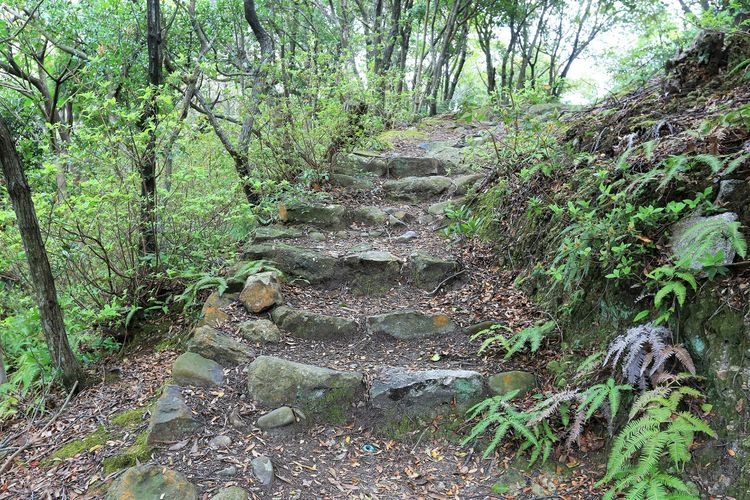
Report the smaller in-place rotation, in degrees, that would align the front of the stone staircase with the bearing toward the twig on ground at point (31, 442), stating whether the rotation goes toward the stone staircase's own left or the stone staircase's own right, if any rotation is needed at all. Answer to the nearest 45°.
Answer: approximately 90° to the stone staircase's own right

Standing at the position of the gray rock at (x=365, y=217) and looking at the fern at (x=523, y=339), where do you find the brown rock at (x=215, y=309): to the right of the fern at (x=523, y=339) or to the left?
right

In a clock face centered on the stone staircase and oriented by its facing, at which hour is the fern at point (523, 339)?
The fern is roughly at 10 o'clock from the stone staircase.

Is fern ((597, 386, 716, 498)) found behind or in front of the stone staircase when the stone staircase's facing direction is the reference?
in front

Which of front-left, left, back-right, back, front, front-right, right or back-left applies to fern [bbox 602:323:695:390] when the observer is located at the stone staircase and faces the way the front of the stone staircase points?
front-left

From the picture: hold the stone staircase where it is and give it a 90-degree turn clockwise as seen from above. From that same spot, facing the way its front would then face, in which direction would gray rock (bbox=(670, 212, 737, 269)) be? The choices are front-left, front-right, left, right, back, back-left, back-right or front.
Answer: back-left

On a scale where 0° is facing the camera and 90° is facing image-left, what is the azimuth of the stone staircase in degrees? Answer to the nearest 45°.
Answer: approximately 0°

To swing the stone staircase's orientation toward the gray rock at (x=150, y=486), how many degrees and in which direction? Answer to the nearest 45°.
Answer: approximately 45° to its right
